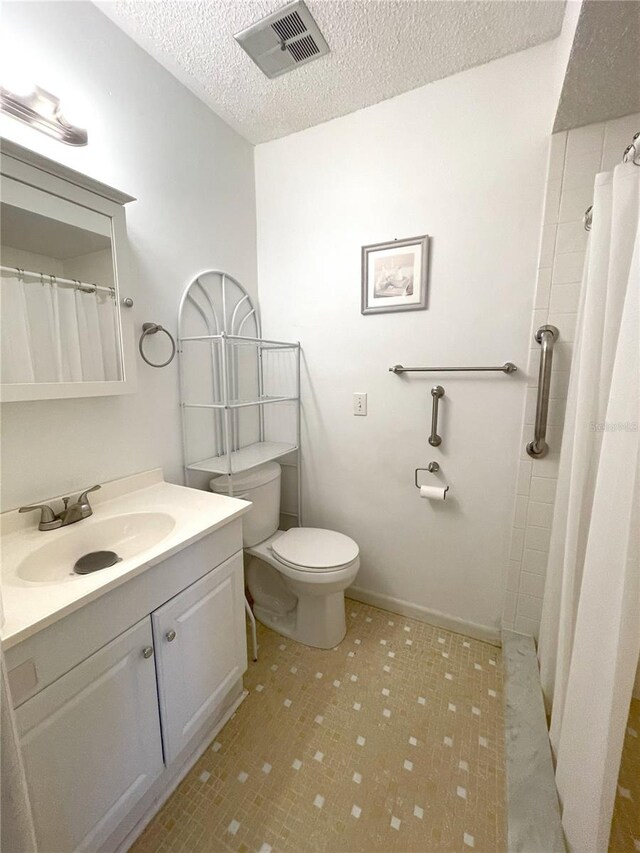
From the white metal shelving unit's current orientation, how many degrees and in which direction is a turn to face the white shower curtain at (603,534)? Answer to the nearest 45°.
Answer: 0° — it already faces it

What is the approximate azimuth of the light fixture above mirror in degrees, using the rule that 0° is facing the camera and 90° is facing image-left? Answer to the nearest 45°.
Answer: approximately 315°

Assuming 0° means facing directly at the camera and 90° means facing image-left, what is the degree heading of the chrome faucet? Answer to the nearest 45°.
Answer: approximately 315°

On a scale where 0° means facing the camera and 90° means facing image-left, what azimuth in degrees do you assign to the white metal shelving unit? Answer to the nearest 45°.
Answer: approximately 315°

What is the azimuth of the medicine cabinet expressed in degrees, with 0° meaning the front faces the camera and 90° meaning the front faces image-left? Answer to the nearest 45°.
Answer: approximately 315°

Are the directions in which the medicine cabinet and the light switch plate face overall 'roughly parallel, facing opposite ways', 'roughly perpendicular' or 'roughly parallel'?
roughly perpendicular

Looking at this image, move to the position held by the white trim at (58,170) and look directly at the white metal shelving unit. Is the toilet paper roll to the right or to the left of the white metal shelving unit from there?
right

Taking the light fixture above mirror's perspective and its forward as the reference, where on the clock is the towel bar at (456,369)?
The towel bar is roughly at 11 o'clock from the light fixture above mirror.
